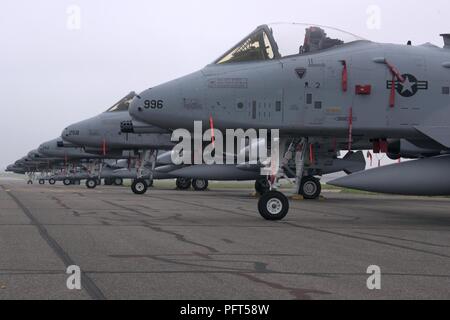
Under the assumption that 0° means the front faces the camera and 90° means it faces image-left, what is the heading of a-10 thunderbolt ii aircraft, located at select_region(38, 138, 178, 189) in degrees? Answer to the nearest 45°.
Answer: approximately 90°

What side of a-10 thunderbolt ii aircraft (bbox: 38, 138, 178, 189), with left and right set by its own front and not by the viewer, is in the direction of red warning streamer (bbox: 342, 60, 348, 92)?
left

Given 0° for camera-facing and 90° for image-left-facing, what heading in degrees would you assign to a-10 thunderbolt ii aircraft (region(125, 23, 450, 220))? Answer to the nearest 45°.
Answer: approximately 90°

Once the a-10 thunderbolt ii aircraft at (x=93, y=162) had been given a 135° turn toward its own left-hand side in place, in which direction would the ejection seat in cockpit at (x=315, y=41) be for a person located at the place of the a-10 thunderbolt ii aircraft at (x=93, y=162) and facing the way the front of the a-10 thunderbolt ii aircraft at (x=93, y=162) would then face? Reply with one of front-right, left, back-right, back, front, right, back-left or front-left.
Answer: front-right

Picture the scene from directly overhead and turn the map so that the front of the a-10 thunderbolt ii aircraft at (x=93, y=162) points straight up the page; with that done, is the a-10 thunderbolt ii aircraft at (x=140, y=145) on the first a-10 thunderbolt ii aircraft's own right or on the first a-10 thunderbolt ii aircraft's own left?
on the first a-10 thunderbolt ii aircraft's own left

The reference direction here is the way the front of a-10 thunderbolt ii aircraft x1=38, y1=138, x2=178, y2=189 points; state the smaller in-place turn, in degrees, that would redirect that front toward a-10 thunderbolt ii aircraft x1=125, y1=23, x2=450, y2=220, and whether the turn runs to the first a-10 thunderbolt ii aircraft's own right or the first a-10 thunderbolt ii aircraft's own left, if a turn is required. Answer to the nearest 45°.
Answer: approximately 90° to the first a-10 thunderbolt ii aircraft's own left

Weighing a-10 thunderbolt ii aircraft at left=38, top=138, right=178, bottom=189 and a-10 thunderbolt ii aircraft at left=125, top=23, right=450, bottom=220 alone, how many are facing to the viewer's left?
2

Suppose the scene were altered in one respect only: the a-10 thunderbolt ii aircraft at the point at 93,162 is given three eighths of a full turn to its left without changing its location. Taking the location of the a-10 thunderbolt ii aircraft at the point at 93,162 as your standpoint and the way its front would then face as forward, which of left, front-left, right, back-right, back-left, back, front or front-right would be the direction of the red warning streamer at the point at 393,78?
front-right
